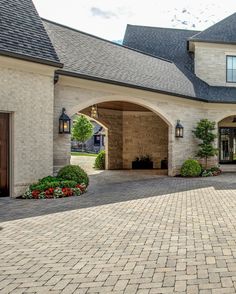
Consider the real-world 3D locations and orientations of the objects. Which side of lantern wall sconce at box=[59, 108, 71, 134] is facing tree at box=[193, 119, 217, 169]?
left

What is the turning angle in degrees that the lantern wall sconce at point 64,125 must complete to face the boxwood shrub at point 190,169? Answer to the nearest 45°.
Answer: approximately 90° to its left

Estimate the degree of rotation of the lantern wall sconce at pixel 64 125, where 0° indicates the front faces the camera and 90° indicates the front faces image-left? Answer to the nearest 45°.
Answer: approximately 315°

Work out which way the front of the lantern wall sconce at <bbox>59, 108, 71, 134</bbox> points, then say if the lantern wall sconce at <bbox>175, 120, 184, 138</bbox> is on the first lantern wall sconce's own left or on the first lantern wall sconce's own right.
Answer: on the first lantern wall sconce's own left

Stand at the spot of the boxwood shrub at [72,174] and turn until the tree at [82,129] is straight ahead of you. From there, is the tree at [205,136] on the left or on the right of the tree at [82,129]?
right

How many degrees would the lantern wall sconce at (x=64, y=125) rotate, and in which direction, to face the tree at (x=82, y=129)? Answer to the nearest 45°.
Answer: approximately 135° to its left
